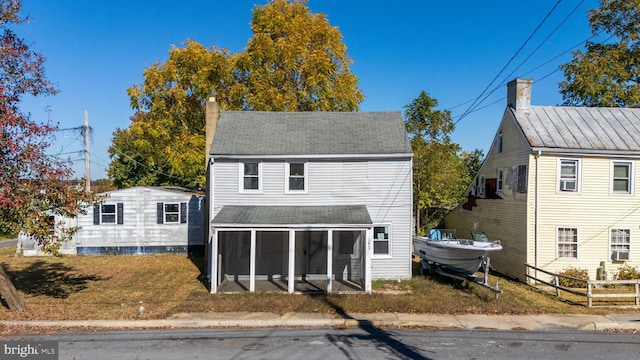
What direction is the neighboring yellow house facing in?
toward the camera

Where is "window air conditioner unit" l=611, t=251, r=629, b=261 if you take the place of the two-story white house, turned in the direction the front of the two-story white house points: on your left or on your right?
on your left

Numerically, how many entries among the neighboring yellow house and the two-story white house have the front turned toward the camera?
2

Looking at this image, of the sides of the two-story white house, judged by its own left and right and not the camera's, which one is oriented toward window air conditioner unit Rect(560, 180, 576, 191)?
left

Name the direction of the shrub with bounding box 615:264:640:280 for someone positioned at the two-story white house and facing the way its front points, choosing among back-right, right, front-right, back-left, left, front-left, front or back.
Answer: left

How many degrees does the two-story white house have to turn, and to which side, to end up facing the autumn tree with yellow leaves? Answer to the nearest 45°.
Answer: approximately 180°

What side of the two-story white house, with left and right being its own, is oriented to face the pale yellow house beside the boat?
left

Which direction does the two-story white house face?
toward the camera
